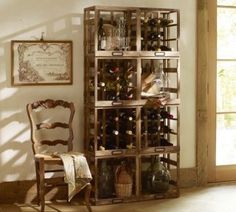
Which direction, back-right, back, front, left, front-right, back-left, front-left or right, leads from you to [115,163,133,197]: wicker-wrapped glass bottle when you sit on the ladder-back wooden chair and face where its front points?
front-left

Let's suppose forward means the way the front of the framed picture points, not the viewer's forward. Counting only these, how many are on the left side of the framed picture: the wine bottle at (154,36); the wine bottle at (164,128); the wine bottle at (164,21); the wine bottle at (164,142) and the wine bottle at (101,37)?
5

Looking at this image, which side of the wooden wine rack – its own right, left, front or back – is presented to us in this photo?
front

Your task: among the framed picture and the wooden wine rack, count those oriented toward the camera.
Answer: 2

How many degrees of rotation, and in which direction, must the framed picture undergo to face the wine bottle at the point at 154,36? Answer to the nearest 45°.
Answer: approximately 90° to its left

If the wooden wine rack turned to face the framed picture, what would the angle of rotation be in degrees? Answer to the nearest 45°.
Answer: approximately 90° to its right

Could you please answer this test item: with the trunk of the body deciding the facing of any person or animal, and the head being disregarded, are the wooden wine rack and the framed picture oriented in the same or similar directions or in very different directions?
same or similar directions

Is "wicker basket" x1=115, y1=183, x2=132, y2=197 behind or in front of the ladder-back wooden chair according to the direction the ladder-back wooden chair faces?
in front

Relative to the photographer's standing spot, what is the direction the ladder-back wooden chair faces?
facing the viewer and to the right of the viewer

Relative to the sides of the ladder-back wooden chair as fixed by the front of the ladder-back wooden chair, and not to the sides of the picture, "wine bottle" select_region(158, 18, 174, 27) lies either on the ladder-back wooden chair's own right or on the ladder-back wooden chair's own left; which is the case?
on the ladder-back wooden chair's own left

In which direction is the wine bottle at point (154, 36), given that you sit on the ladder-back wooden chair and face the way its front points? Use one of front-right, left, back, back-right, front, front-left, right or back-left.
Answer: front-left

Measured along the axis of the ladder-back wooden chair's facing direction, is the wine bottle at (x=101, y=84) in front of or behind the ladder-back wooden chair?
in front

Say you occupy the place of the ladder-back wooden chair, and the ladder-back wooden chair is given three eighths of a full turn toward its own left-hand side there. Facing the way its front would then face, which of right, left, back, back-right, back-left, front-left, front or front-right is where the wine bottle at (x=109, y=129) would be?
right

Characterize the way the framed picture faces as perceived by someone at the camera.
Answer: facing the viewer

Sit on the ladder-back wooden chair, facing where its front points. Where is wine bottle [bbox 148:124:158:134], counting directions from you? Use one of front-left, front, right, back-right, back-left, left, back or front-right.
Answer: front-left
